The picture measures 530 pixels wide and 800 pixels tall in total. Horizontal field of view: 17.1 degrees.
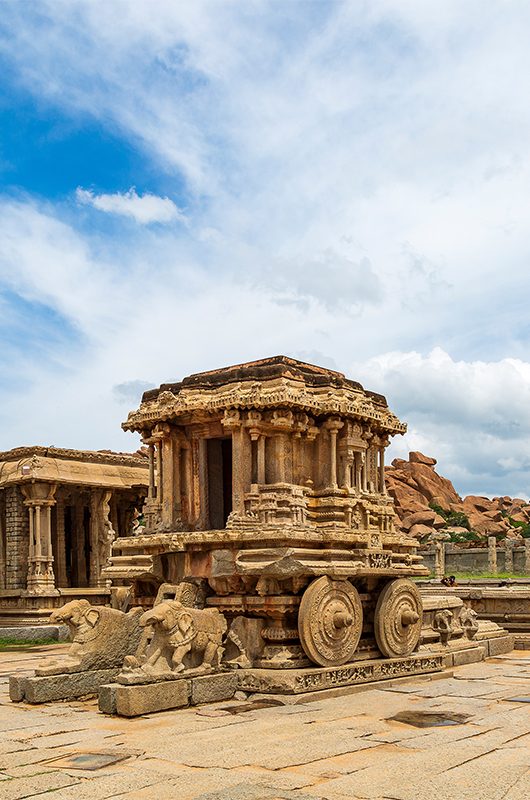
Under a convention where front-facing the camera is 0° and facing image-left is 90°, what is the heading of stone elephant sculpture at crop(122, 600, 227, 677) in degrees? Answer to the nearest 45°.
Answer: approximately 45°

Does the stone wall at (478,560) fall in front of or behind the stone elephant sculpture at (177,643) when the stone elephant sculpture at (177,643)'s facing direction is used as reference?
behind

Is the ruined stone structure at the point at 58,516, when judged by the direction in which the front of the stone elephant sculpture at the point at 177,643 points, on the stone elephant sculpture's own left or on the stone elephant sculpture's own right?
on the stone elephant sculpture's own right

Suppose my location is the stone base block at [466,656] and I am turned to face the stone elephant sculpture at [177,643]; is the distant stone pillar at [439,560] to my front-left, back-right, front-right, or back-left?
back-right

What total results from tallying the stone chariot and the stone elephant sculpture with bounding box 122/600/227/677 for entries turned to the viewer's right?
0

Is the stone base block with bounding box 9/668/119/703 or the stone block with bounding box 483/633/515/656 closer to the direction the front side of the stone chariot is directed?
the stone base block

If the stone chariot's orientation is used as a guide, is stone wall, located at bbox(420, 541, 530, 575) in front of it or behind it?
behind

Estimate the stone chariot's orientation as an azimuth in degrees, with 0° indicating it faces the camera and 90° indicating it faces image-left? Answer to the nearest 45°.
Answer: approximately 45°

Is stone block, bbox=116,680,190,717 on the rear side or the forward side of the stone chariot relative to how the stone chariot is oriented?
on the forward side
